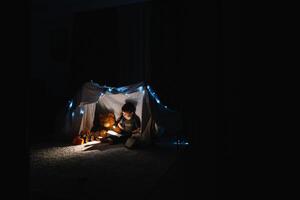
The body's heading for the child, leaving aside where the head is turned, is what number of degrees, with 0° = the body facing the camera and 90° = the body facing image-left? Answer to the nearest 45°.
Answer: approximately 45°

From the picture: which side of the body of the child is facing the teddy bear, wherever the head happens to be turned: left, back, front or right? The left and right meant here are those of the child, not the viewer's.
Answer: right
